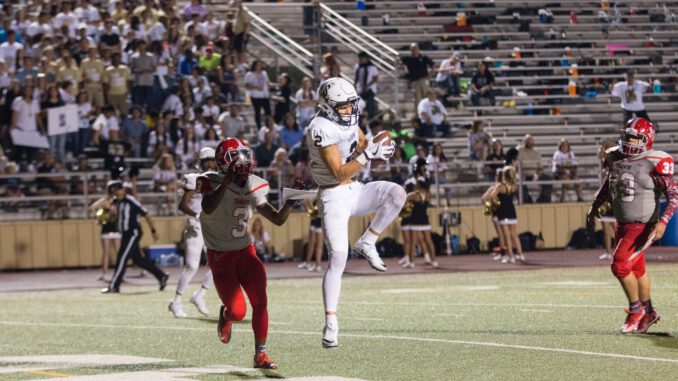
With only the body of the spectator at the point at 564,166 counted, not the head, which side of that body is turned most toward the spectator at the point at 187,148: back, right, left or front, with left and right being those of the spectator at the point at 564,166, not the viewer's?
right

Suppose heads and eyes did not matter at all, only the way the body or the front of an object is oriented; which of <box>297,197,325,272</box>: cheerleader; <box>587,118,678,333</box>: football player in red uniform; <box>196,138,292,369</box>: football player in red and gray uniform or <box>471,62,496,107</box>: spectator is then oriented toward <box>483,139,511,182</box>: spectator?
<box>471,62,496,107</box>: spectator

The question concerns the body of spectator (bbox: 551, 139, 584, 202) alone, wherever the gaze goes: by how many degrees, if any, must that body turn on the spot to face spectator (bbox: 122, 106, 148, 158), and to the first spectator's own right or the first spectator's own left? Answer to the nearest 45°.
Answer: approximately 45° to the first spectator's own right

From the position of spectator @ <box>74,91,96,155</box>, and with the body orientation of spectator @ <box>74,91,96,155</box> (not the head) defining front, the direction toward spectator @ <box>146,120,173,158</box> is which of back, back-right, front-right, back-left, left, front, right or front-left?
front-left

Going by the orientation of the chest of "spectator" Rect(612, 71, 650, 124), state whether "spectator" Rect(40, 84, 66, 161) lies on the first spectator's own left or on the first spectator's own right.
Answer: on the first spectator's own right

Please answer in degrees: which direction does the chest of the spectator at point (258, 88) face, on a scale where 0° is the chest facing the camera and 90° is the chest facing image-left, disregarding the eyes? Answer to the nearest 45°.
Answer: approximately 315°

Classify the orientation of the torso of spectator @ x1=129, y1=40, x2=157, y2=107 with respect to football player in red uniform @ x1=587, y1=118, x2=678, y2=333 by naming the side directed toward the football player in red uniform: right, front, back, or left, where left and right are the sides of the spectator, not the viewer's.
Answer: front

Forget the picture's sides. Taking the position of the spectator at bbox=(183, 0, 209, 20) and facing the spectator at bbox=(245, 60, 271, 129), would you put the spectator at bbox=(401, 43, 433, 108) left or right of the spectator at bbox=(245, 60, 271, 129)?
left

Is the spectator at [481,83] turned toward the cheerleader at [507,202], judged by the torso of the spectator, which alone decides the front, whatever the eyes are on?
yes

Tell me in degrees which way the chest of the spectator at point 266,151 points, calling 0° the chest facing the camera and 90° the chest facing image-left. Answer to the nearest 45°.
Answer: approximately 315°

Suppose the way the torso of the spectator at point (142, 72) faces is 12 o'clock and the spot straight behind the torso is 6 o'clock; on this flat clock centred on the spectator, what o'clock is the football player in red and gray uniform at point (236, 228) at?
The football player in red and gray uniform is roughly at 12 o'clock from the spectator.

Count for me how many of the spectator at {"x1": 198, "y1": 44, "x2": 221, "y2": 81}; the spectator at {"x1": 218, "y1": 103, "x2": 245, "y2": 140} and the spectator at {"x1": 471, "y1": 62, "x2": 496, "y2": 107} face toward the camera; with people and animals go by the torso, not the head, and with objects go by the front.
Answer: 3
